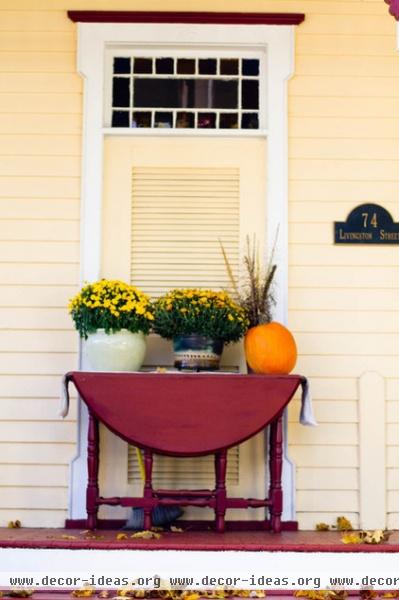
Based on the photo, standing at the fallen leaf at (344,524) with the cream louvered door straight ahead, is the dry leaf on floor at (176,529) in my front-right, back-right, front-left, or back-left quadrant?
front-left

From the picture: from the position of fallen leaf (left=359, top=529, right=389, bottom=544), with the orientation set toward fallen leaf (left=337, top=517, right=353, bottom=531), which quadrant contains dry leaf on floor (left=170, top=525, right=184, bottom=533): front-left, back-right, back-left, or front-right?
front-left

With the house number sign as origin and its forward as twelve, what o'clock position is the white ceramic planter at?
The white ceramic planter is roughly at 2 o'clock from the house number sign.

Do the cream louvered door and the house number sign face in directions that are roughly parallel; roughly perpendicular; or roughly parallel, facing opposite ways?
roughly parallel

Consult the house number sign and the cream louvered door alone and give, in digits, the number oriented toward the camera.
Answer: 2

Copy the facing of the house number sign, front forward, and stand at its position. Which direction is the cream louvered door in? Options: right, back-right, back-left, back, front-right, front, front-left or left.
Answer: right

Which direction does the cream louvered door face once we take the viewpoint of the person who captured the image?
facing the viewer

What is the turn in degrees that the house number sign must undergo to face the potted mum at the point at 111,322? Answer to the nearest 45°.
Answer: approximately 45° to its right

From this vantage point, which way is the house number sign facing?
toward the camera

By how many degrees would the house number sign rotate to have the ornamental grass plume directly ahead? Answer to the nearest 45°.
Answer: approximately 90° to its right
